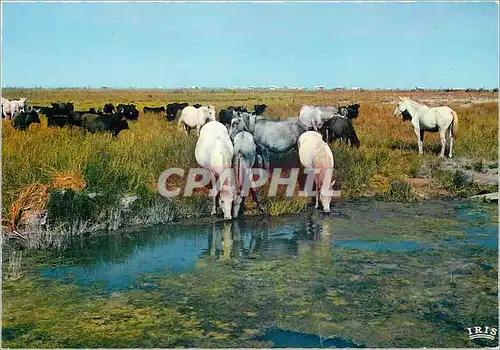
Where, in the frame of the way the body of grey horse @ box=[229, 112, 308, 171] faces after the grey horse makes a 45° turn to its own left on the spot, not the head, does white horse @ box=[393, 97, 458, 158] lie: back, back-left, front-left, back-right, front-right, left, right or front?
back

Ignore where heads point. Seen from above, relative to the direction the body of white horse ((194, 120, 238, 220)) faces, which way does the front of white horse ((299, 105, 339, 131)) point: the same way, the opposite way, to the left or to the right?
to the left

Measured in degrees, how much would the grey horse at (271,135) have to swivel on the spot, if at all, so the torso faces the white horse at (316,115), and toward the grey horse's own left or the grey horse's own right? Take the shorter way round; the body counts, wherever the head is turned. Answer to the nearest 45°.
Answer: approximately 90° to the grey horse's own right

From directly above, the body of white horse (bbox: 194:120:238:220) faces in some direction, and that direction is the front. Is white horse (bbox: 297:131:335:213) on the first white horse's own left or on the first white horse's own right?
on the first white horse's own left

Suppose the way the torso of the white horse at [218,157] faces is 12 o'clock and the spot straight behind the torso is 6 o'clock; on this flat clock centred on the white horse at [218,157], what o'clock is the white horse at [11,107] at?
the white horse at [11,107] is roughly at 5 o'clock from the white horse at [218,157].

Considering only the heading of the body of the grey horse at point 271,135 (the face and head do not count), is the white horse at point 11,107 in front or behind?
in front

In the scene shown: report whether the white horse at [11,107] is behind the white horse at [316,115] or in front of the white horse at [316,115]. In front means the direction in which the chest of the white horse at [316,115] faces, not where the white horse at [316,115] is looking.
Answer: behind

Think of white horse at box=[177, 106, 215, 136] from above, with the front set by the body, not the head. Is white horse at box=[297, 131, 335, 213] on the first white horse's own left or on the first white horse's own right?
on the first white horse's own right

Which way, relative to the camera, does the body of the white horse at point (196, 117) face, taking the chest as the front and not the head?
to the viewer's right

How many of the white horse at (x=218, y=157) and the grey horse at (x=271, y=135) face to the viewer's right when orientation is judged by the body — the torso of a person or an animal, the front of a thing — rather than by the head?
0

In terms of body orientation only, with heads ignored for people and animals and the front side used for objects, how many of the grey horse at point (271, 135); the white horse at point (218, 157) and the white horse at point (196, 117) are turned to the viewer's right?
1

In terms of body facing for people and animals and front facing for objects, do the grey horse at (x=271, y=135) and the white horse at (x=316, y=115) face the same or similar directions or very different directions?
very different directions

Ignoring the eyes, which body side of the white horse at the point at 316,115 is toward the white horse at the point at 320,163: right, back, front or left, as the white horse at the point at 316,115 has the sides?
right

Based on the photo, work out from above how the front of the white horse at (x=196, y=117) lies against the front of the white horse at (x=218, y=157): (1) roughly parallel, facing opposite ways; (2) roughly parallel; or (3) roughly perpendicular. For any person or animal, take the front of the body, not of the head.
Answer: roughly perpendicular

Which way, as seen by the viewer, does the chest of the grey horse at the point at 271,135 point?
to the viewer's left
